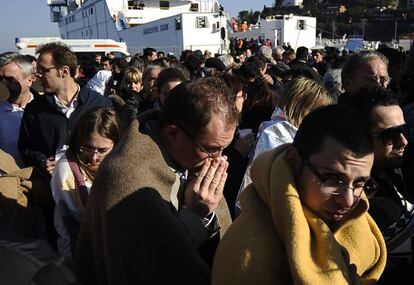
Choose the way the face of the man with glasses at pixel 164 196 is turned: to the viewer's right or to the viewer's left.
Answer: to the viewer's right

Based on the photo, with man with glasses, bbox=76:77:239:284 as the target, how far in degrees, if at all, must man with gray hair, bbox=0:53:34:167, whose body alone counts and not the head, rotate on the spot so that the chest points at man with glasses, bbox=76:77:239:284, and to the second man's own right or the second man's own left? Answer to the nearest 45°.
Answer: approximately 45° to the second man's own left

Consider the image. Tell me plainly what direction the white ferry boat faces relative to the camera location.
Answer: facing away from the viewer and to the left of the viewer

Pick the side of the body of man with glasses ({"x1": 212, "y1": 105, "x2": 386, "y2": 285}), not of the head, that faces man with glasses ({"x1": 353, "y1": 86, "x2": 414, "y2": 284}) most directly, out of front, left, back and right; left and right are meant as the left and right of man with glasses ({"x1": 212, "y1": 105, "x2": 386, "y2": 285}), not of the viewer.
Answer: left

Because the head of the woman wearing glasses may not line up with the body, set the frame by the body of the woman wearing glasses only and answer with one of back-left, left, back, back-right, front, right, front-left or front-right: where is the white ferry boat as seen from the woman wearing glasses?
back-left

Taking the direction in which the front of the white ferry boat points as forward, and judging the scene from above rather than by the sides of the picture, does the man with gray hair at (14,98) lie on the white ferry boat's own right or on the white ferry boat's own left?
on the white ferry boat's own left

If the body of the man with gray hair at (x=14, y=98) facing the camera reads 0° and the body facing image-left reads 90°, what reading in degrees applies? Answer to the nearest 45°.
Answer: approximately 45°

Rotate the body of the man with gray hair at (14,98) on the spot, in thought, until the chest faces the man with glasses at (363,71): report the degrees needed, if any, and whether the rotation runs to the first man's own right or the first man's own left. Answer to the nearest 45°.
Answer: approximately 90° to the first man's own left
